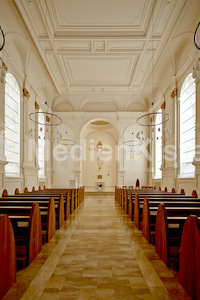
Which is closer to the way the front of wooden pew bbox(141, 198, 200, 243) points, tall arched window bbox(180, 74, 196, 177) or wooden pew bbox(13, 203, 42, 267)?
the tall arched window

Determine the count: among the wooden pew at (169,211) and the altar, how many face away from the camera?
1

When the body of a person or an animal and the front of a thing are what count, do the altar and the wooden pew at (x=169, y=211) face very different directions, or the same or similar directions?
very different directions

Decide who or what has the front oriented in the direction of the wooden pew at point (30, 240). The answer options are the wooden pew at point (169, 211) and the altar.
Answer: the altar

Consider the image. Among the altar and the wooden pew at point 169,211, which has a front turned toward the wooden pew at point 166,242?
the altar

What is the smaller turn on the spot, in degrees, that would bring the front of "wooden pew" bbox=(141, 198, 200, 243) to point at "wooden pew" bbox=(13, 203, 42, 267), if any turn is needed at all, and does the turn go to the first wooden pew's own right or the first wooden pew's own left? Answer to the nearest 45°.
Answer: approximately 135° to the first wooden pew's own left

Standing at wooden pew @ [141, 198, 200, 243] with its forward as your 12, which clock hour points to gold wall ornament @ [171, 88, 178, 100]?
The gold wall ornament is roughly at 12 o'clock from the wooden pew.

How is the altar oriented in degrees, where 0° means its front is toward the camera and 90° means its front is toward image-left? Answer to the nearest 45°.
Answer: approximately 0°

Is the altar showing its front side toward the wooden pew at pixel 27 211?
yes

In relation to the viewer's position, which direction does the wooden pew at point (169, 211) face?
facing away from the viewer
